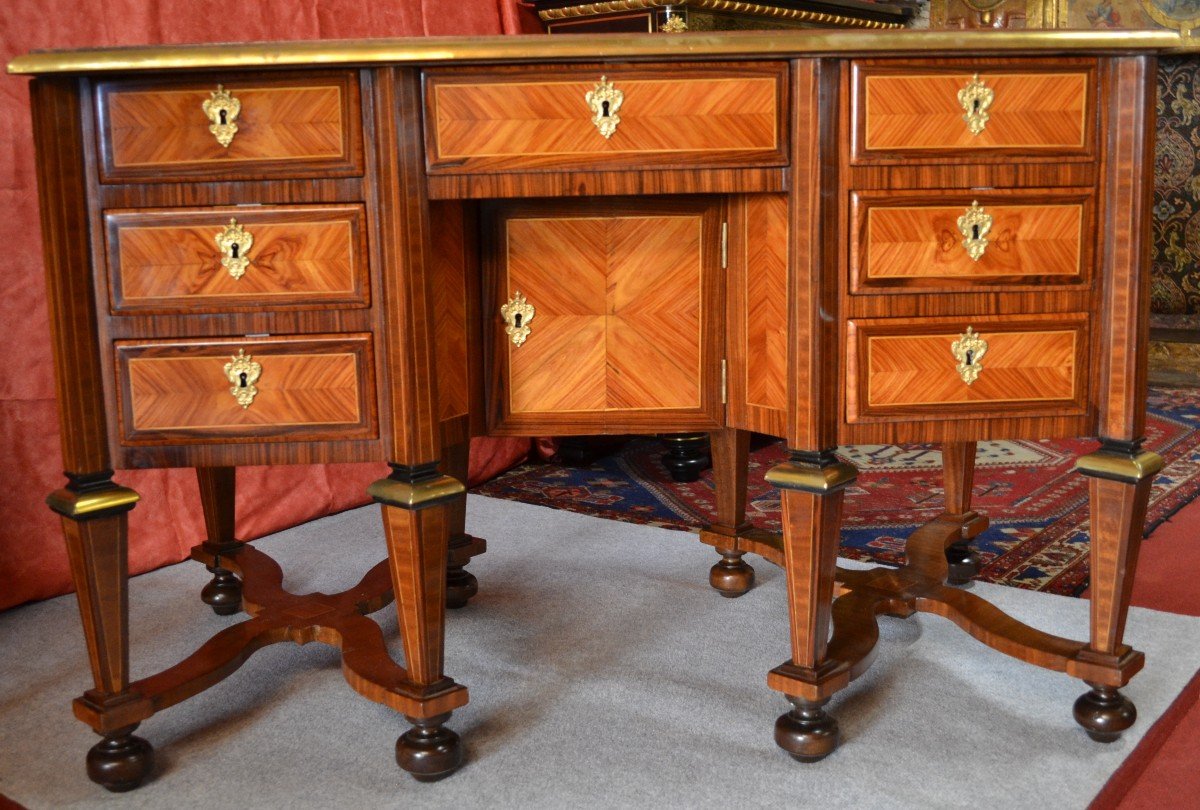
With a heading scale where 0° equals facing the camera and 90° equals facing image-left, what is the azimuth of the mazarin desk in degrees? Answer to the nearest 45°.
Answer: approximately 0°

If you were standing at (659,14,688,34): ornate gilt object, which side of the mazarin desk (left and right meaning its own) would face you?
back

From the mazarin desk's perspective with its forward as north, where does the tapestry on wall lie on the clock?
The tapestry on wall is roughly at 7 o'clock from the mazarin desk.

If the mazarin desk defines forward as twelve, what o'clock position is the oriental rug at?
The oriental rug is roughly at 7 o'clock from the mazarin desk.
